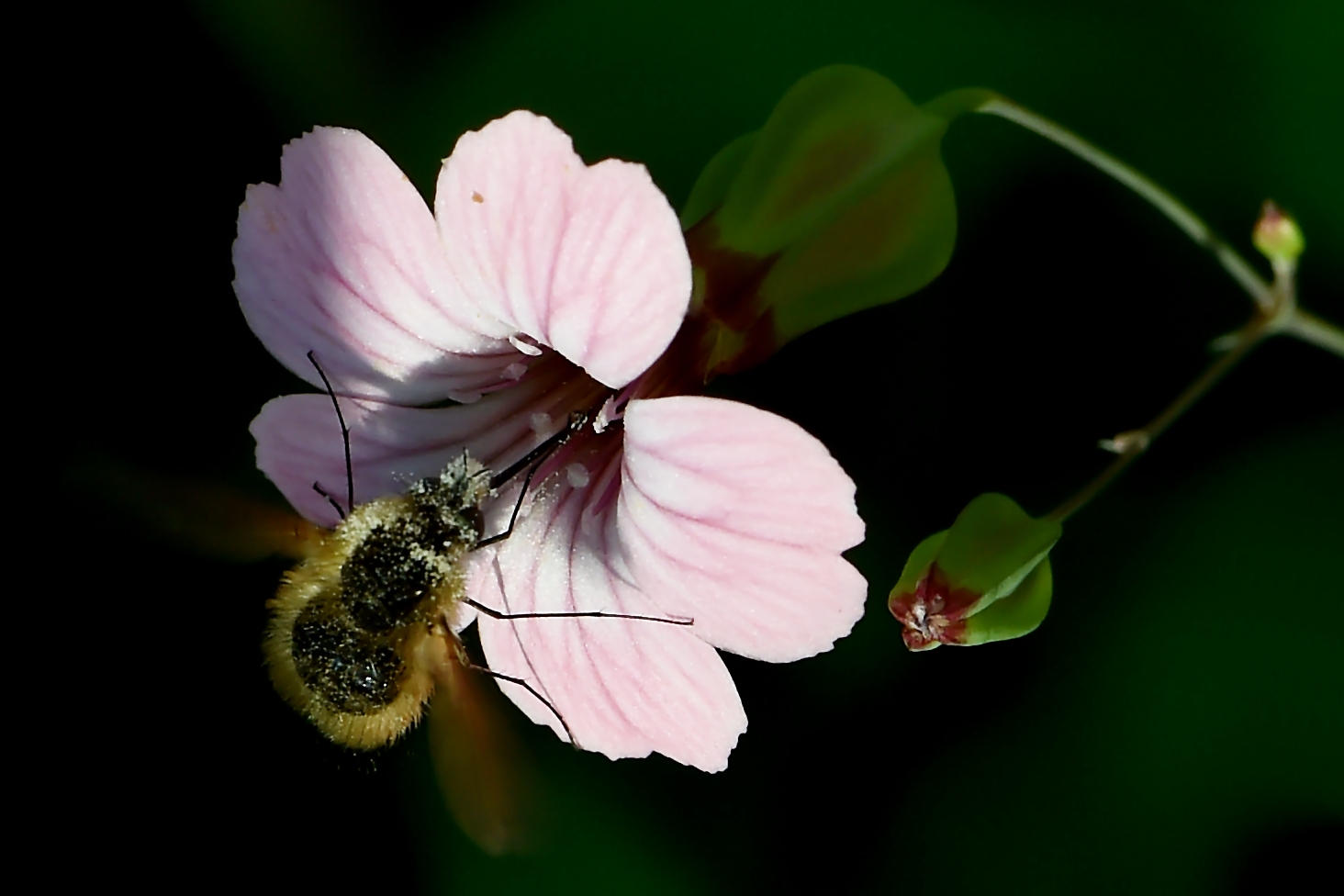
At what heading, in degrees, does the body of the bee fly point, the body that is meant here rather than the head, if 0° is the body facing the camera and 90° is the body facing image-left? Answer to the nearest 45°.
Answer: approximately 225°

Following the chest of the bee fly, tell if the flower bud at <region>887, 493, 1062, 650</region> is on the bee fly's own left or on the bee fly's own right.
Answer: on the bee fly's own right
